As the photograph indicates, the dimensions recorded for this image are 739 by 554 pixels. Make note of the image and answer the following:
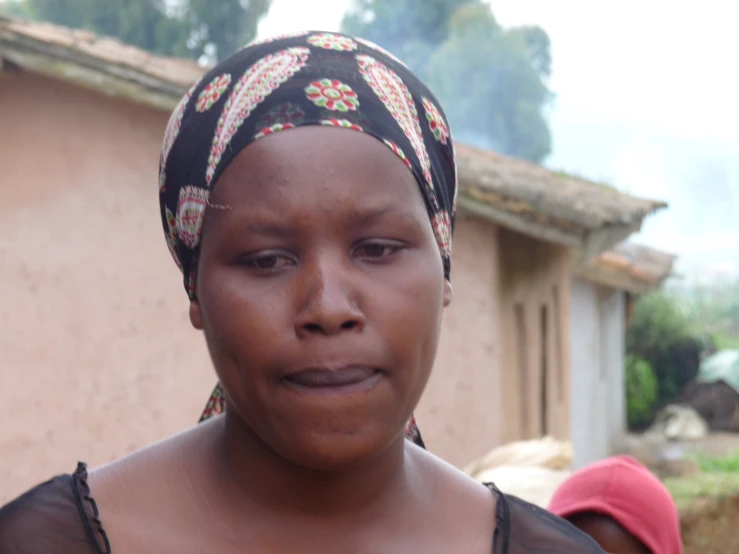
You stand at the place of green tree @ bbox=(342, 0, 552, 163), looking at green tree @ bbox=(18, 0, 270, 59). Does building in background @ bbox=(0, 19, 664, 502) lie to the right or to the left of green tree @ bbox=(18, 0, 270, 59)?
left

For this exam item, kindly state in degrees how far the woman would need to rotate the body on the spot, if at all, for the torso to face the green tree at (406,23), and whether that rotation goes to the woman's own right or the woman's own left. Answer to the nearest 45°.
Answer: approximately 180°

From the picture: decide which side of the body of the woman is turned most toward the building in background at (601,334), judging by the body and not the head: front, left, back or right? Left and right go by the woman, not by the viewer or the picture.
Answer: back

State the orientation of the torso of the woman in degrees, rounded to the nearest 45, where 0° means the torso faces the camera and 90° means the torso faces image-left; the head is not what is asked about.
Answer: approximately 0°

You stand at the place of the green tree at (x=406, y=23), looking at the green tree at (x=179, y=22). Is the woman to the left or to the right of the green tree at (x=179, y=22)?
left

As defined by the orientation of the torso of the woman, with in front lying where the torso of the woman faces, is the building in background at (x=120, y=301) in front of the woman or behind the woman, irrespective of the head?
behind

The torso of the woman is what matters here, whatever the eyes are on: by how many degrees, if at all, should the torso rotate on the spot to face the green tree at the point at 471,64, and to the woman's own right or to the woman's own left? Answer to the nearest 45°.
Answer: approximately 180°

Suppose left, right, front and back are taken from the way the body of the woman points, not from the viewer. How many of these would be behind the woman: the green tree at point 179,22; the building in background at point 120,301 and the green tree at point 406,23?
3

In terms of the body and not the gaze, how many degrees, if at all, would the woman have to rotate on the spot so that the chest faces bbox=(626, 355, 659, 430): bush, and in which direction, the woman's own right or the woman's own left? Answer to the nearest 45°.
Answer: approximately 180°

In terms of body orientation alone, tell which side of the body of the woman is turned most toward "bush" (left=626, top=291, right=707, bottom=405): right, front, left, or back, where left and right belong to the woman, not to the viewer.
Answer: back
